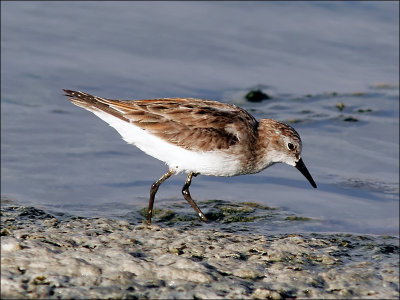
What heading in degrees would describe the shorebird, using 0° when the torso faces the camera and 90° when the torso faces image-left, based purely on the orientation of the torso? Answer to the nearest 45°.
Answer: approximately 270°
